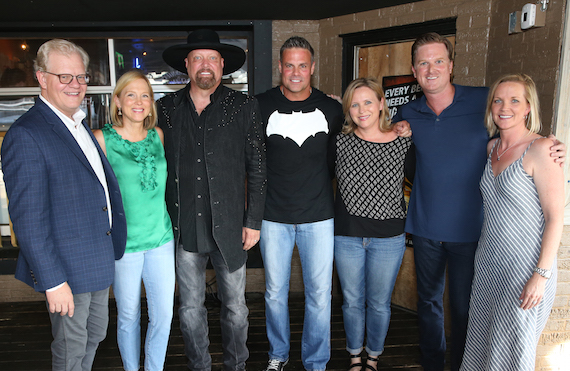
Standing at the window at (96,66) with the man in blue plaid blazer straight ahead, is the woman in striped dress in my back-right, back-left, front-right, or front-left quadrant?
front-left

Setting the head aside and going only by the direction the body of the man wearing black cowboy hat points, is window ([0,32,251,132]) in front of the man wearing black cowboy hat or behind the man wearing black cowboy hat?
behind

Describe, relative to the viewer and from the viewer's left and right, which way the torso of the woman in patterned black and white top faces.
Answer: facing the viewer

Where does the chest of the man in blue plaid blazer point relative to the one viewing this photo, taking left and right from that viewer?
facing the viewer and to the right of the viewer

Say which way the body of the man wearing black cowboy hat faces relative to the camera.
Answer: toward the camera

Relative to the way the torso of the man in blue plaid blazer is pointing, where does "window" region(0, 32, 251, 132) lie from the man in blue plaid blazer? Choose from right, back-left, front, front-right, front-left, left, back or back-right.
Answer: back-left

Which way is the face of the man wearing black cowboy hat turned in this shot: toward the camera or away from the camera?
toward the camera

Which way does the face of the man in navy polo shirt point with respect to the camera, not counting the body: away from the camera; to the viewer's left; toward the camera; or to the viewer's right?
toward the camera

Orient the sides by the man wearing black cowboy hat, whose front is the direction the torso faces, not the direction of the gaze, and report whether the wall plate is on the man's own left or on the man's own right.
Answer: on the man's own left

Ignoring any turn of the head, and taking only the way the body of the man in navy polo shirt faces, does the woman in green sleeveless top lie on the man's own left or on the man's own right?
on the man's own right

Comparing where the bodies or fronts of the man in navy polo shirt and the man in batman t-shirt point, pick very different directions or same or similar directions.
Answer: same or similar directions

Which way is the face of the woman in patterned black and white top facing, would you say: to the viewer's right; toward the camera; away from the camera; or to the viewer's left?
toward the camera

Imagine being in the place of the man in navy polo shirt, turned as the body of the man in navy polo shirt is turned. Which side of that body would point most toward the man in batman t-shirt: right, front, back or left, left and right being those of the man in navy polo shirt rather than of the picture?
right

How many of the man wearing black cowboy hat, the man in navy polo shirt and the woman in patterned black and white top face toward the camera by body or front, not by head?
3
